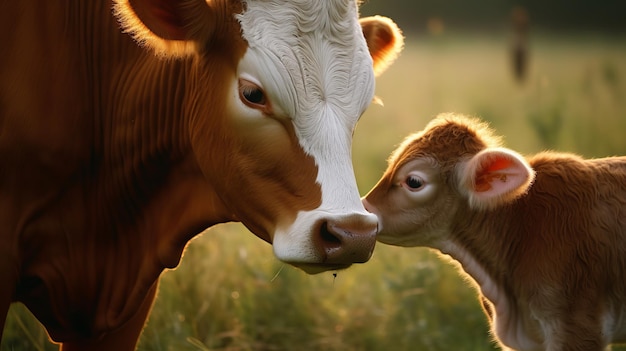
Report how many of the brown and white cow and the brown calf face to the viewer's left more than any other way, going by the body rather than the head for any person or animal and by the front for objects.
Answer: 1

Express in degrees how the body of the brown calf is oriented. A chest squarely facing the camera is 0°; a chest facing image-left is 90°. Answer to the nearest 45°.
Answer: approximately 90°

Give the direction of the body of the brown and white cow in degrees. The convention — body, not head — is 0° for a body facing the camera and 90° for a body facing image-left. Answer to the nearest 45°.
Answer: approximately 315°

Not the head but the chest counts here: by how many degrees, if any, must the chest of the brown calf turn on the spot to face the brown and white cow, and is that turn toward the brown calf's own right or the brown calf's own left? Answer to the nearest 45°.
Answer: approximately 45° to the brown calf's own left

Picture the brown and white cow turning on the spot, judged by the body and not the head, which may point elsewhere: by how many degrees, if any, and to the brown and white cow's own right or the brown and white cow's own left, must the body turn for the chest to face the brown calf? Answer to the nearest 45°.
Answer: approximately 45° to the brown and white cow's own left

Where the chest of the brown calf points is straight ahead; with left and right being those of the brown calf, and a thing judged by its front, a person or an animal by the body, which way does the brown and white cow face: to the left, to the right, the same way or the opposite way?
the opposite way
